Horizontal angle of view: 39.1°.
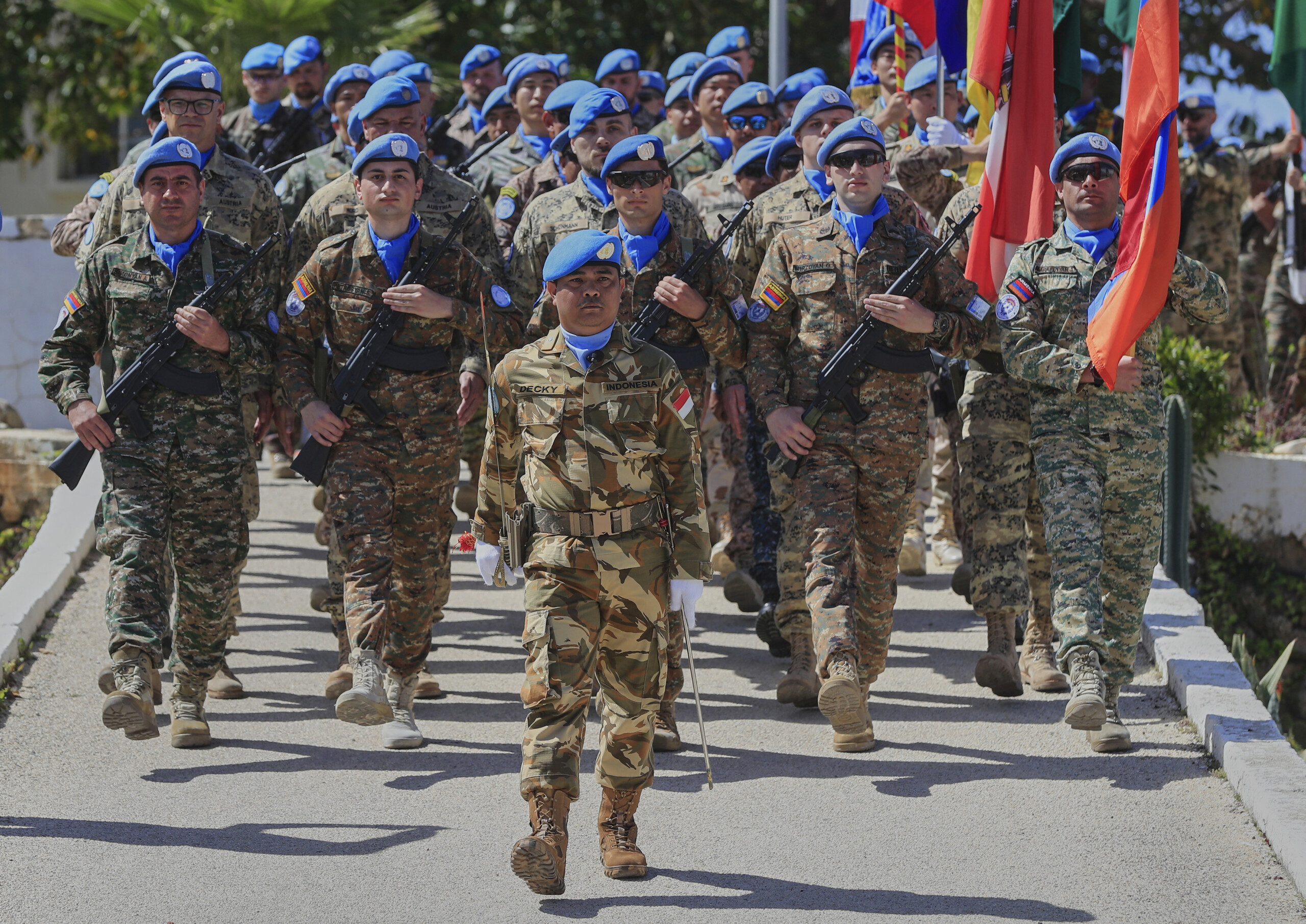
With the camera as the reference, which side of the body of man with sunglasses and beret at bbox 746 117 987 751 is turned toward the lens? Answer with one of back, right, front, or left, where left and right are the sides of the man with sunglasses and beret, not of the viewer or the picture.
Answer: front

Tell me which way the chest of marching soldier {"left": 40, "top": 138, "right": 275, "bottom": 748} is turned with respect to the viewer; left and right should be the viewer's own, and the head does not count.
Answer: facing the viewer

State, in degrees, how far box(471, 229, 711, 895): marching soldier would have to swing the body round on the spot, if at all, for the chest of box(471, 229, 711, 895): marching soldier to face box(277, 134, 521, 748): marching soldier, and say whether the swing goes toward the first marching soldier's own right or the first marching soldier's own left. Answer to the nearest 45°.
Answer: approximately 135° to the first marching soldier's own right

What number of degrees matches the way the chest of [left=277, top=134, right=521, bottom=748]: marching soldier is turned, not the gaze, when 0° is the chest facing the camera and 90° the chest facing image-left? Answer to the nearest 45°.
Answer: approximately 0°

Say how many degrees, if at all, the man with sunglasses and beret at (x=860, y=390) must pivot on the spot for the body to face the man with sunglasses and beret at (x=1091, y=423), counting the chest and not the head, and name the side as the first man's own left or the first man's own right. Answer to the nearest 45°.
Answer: approximately 90° to the first man's own left

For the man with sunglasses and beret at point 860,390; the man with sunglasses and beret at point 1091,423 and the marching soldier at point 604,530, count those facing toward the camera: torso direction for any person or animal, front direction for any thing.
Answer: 3

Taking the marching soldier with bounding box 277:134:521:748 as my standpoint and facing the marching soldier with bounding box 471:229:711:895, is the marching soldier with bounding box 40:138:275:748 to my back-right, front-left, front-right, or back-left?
back-right

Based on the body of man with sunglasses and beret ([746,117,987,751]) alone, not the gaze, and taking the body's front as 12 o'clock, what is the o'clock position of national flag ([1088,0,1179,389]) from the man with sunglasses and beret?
The national flag is roughly at 9 o'clock from the man with sunglasses and beret.

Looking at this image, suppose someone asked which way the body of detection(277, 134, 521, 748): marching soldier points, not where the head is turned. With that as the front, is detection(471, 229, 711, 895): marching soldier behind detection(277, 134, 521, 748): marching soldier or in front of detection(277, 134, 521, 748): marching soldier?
in front

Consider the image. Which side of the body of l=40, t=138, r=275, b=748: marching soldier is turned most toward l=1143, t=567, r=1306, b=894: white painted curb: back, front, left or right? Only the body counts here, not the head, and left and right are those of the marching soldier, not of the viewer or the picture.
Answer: left

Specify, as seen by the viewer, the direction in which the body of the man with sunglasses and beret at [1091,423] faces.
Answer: toward the camera

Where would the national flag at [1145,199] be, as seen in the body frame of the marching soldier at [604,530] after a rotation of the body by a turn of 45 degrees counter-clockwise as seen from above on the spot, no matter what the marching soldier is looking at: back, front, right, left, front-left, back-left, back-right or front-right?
left
